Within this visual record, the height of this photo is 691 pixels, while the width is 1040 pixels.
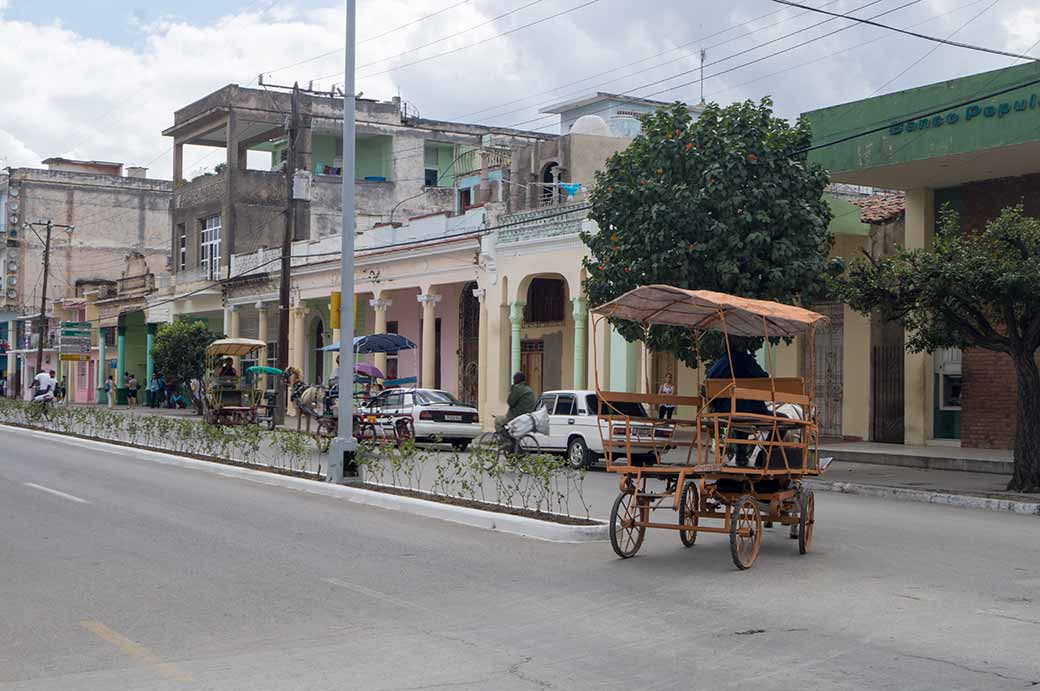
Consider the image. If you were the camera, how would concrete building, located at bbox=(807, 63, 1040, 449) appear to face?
facing the viewer and to the left of the viewer

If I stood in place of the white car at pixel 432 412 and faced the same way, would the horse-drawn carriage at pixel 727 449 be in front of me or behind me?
behind

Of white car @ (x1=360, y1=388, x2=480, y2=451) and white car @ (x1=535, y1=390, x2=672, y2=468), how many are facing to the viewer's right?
0

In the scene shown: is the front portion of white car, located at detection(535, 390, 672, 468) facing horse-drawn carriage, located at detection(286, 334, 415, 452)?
yes

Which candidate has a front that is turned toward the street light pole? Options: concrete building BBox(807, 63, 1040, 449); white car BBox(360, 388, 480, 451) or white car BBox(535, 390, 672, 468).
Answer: the concrete building

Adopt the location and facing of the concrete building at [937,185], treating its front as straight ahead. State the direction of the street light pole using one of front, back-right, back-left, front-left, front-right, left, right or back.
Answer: front

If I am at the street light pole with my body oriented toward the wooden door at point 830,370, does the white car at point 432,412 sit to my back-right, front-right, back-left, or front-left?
front-left

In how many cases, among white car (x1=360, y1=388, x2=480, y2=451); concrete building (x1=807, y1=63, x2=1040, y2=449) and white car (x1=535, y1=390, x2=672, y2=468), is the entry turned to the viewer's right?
0

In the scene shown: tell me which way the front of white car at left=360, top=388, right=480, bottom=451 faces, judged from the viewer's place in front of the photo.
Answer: facing away from the viewer and to the left of the viewer

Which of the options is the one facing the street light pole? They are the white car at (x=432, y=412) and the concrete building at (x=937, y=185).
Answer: the concrete building

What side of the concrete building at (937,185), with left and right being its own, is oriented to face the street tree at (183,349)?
right

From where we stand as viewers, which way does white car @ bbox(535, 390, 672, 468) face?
facing away from the viewer and to the left of the viewer

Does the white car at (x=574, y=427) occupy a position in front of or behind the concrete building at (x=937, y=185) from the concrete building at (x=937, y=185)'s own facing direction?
in front

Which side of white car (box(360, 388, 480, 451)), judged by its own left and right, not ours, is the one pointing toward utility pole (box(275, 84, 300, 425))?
front
